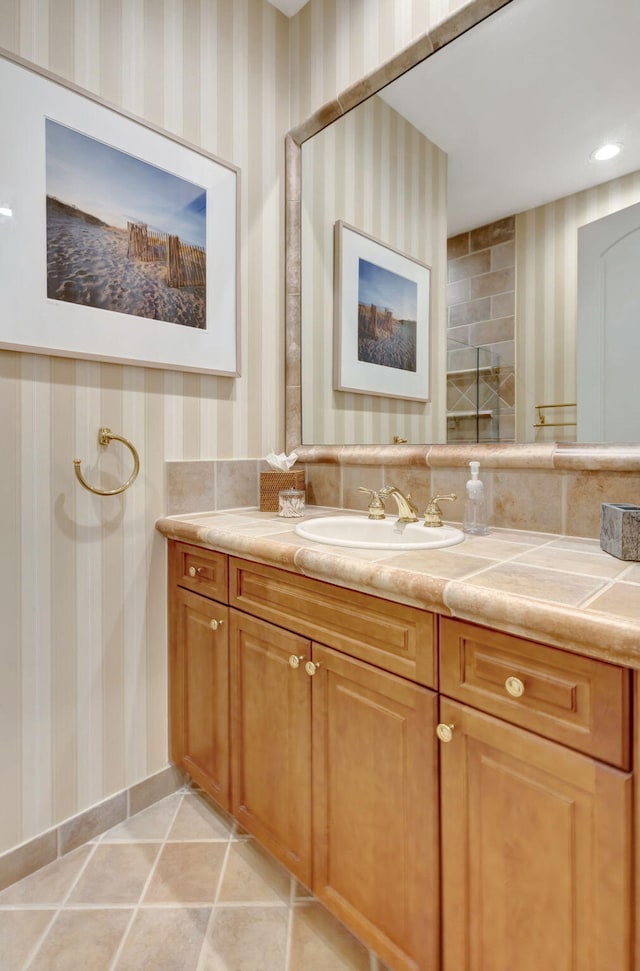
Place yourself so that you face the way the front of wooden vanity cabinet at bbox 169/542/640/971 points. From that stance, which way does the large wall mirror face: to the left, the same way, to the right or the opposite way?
the same way

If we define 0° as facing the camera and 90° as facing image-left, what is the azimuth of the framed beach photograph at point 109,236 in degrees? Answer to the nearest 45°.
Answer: approximately 315°

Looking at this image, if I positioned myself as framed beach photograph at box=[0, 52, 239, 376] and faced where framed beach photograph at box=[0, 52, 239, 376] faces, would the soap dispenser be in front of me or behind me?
in front

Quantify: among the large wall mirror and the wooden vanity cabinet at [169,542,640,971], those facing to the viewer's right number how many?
0

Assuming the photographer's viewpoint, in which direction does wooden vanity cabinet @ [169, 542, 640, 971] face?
facing the viewer and to the left of the viewer

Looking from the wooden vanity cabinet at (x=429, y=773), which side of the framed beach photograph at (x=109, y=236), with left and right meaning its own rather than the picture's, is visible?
front
